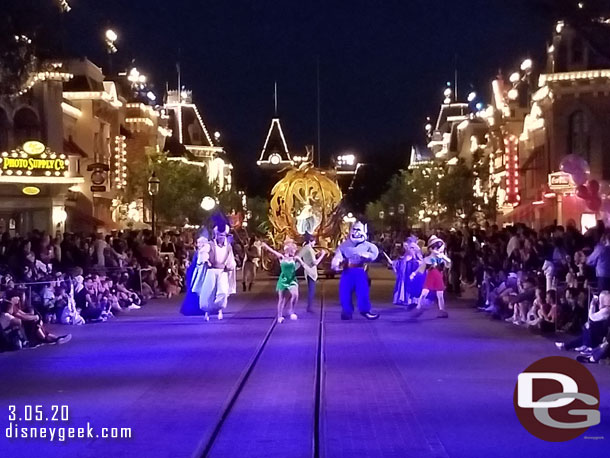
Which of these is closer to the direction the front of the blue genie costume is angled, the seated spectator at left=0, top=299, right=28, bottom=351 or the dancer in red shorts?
the seated spectator

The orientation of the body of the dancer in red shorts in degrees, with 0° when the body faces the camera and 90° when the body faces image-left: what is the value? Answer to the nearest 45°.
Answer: approximately 0°

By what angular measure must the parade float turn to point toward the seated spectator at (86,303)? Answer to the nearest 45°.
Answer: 0° — it already faces them

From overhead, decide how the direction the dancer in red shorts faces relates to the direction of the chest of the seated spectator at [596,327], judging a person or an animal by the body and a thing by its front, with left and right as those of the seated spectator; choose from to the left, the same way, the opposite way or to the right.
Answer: to the left

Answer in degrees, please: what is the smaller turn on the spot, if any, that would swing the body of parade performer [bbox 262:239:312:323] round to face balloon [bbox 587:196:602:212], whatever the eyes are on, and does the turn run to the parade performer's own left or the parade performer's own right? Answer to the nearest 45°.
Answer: approximately 90° to the parade performer's own left

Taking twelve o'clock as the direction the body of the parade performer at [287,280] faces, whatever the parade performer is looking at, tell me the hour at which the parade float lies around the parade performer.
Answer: The parade float is roughly at 6 o'clock from the parade performer.

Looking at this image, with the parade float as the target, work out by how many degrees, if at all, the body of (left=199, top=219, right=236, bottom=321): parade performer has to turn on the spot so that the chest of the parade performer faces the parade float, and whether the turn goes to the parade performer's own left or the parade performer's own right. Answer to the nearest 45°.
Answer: approximately 180°

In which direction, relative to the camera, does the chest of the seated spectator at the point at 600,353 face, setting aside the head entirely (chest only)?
to the viewer's left

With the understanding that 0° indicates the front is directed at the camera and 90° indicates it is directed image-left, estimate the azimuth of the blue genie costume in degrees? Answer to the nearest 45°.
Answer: approximately 0°

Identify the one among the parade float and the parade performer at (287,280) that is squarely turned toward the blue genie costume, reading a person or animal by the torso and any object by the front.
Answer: the parade float
